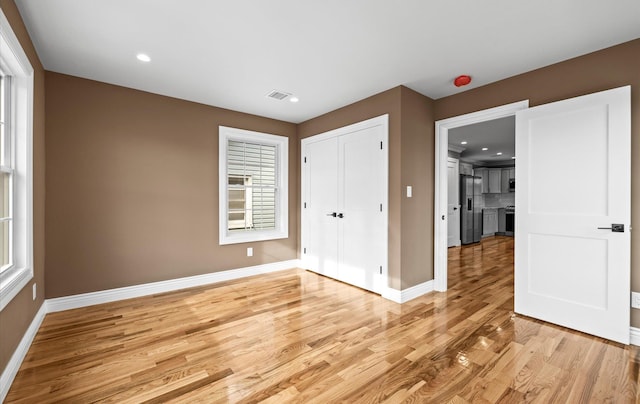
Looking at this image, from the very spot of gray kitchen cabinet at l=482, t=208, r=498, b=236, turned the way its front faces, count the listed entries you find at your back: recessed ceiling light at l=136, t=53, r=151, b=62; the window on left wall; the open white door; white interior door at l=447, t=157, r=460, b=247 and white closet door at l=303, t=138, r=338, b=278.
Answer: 0

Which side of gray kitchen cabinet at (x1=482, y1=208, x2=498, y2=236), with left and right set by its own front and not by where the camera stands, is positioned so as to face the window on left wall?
front

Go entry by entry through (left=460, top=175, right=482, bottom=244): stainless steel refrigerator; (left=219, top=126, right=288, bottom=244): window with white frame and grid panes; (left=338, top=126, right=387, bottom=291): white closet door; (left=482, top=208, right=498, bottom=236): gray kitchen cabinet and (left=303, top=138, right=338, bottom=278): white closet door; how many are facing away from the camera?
0

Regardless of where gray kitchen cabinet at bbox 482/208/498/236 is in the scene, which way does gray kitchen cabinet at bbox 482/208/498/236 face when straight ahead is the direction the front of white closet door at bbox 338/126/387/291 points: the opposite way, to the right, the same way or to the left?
the same way

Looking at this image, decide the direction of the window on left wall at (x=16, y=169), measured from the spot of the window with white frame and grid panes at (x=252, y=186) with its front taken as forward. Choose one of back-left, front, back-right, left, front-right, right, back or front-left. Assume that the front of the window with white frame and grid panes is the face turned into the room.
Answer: right

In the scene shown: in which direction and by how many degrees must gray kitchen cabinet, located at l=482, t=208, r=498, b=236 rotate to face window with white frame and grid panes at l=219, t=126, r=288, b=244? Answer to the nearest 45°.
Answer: approximately 45° to its right

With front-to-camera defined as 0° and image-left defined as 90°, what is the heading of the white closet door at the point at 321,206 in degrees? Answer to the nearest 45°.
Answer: approximately 45°

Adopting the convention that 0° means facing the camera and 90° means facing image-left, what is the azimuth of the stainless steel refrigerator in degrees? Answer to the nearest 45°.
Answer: approximately 315°

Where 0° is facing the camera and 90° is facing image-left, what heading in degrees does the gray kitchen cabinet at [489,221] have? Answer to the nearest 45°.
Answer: approximately 0°

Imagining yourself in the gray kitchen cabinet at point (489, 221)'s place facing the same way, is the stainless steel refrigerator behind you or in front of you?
in front

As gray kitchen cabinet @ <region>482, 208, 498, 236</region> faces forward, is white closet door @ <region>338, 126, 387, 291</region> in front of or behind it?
in front

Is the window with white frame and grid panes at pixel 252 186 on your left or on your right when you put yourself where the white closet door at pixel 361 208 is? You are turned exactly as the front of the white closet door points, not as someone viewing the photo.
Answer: on your right

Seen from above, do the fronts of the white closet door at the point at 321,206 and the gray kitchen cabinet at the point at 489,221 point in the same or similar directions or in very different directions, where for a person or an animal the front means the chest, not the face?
same or similar directions

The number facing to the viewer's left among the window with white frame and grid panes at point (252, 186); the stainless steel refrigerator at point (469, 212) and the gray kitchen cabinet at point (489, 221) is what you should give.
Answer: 0

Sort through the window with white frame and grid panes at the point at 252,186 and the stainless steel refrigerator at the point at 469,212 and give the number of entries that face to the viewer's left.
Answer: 0
